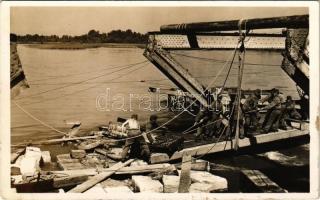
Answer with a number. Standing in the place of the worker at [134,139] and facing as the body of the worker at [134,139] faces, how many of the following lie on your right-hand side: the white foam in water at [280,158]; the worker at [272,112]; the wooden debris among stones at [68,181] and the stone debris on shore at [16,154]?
2

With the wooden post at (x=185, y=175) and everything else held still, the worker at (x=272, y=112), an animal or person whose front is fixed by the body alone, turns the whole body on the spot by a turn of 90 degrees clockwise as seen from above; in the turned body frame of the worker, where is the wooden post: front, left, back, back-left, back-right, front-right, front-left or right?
back-left

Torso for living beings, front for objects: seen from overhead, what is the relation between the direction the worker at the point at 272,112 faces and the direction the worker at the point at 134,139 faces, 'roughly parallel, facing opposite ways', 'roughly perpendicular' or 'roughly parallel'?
roughly perpendicular

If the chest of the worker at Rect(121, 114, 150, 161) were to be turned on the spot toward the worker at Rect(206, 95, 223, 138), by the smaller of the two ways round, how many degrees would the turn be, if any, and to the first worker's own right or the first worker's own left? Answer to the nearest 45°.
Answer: approximately 90° to the first worker's own right

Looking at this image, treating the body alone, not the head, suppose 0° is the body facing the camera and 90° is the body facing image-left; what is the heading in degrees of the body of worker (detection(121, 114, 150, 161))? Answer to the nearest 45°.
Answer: approximately 180°

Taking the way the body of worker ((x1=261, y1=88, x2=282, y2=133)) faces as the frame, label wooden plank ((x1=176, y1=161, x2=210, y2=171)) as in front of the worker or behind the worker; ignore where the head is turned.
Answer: in front

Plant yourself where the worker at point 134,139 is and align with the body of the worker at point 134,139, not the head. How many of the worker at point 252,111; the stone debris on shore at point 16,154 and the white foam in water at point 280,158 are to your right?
2

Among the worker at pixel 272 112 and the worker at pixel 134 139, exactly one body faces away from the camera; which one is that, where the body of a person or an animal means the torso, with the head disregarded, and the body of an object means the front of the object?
the worker at pixel 134 139

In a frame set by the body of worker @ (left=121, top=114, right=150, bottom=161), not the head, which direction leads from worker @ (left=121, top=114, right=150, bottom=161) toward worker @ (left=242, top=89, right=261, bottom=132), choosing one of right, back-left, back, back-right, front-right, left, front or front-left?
right

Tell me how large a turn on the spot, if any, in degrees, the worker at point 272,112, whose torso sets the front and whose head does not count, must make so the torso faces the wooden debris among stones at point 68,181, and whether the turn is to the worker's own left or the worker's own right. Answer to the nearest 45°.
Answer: approximately 45° to the worker's own left

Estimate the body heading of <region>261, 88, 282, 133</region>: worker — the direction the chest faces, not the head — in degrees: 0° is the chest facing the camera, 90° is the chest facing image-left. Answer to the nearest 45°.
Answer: approximately 90°
